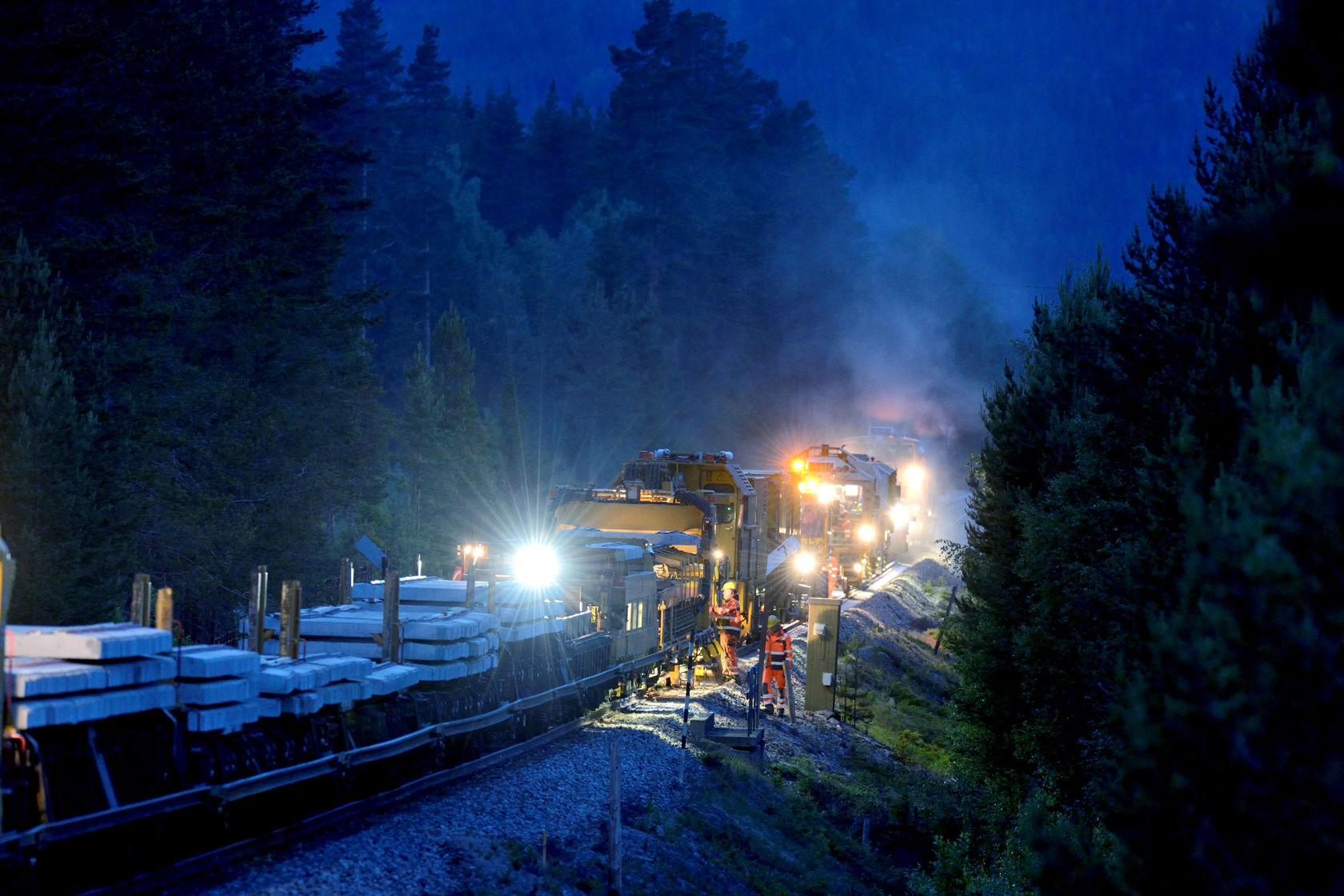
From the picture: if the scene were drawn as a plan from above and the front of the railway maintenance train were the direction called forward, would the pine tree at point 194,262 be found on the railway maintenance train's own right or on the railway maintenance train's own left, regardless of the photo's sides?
on the railway maintenance train's own right

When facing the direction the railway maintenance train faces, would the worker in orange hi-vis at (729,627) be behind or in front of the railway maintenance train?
behind

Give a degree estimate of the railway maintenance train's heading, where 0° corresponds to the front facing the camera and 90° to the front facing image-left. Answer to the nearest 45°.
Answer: approximately 45°
